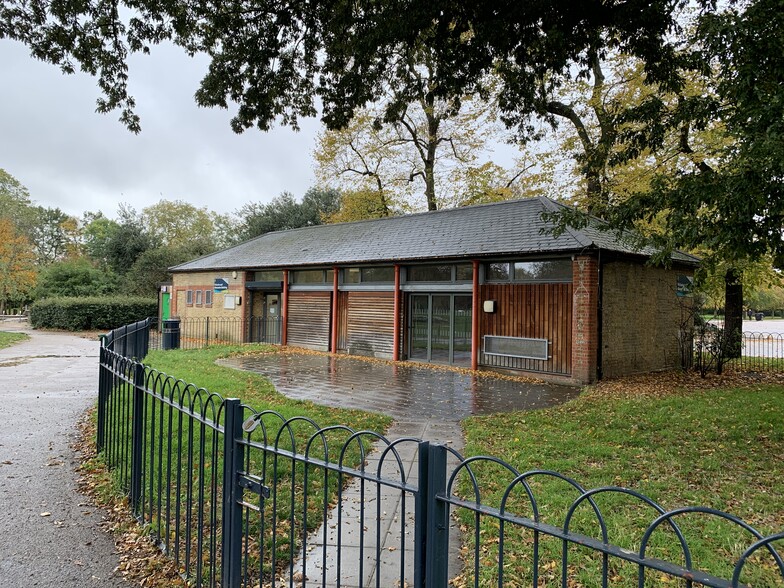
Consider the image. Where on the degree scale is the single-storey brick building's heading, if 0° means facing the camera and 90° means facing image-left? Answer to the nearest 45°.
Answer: approximately 45°

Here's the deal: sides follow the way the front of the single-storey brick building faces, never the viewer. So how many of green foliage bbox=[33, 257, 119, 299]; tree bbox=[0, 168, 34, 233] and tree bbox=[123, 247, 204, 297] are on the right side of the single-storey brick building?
3

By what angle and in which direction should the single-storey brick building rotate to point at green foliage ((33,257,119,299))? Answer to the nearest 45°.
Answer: approximately 90° to its right

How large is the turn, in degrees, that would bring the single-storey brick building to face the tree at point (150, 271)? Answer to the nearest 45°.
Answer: approximately 90° to its right

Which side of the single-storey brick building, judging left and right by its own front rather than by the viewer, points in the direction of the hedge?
right

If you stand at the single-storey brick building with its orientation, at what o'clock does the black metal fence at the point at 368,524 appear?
The black metal fence is roughly at 11 o'clock from the single-storey brick building.

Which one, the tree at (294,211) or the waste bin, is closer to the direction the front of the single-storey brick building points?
the waste bin

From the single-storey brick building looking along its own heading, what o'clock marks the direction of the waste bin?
The waste bin is roughly at 2 o'clock from the single-storey brick building.

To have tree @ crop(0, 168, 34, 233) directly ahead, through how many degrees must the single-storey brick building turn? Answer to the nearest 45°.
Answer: approximately 90° to its right

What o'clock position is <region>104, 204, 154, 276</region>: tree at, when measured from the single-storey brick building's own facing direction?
The tree is roughly at 3 o'clock from the single-storey brick building.

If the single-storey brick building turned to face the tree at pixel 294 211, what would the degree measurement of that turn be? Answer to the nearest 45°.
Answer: approximately 90° to its right
